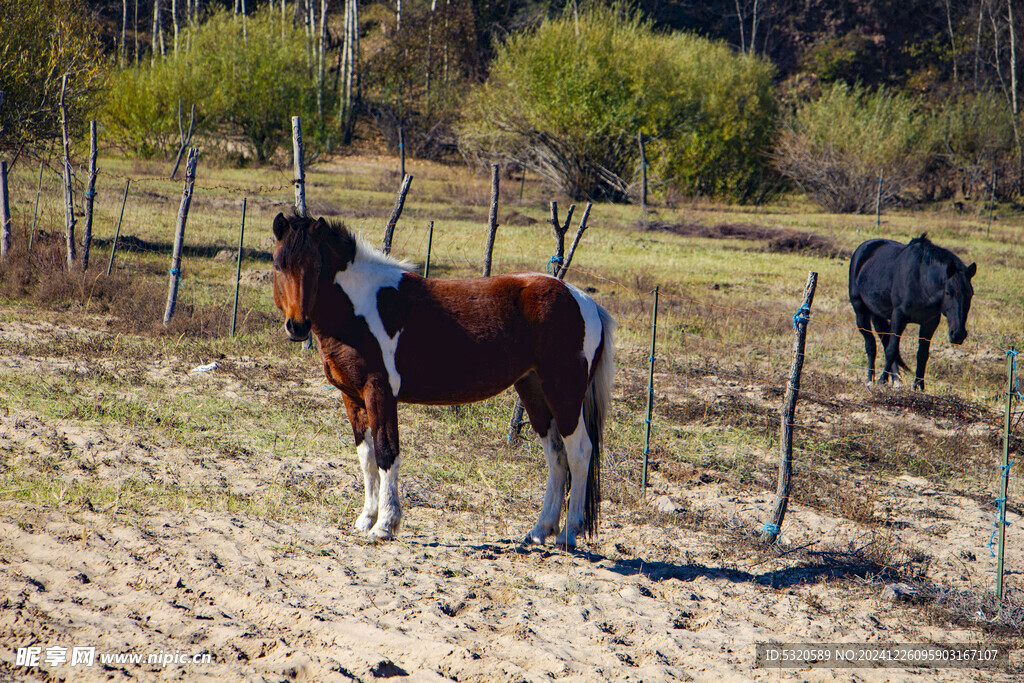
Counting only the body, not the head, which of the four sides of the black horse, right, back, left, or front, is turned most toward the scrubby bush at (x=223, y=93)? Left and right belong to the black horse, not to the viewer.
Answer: back

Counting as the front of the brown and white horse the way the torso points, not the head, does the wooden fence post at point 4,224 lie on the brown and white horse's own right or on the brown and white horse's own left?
on the brown and white horse's own right

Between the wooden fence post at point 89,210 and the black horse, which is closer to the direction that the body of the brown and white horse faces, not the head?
the wooden fence post

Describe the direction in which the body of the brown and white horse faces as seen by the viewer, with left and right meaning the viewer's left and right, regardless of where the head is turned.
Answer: facing to the left of the viewer

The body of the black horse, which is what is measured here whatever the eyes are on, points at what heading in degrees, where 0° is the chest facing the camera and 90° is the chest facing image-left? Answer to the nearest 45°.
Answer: approximately 315°

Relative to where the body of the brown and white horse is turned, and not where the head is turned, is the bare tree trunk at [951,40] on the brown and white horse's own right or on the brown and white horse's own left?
on the brown and white horse's own right

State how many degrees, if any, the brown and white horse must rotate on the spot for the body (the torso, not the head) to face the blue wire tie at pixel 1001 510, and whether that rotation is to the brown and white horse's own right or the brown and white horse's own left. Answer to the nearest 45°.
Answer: approximately 180°

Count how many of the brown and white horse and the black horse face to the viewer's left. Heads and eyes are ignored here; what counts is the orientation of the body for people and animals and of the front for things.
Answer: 1

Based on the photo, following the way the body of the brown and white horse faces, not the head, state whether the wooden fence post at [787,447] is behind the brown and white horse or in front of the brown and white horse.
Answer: behind

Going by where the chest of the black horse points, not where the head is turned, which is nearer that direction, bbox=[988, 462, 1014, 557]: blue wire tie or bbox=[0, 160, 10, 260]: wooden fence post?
the blue wire tie

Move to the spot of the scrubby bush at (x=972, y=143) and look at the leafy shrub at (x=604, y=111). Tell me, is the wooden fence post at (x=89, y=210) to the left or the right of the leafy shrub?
left

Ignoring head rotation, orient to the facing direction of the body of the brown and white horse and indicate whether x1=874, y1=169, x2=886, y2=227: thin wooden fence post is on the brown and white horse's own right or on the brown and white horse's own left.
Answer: on the brown and white horse's own right

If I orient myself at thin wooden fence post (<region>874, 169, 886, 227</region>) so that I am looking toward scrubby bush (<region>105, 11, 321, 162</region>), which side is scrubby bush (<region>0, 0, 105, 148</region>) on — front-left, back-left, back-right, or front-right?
front-left

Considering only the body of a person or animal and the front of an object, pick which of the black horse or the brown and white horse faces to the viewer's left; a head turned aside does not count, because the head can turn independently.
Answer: the brown and white horse

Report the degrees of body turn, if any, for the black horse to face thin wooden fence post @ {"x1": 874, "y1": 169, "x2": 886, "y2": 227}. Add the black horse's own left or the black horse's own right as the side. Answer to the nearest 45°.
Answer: approximately 135° to the black horse's own left
